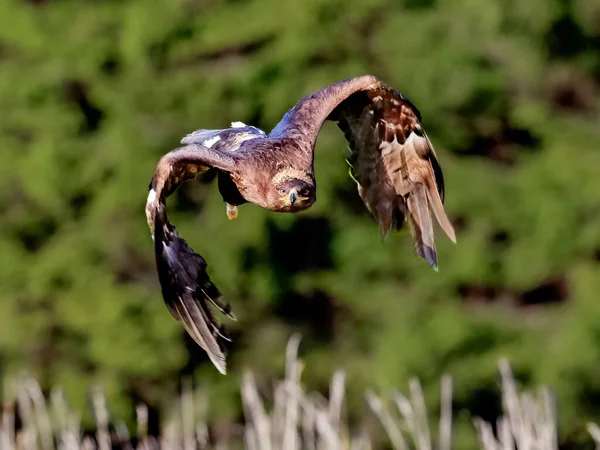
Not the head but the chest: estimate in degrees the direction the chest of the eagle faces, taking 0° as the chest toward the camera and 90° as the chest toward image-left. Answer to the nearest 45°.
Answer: approximately 315°
